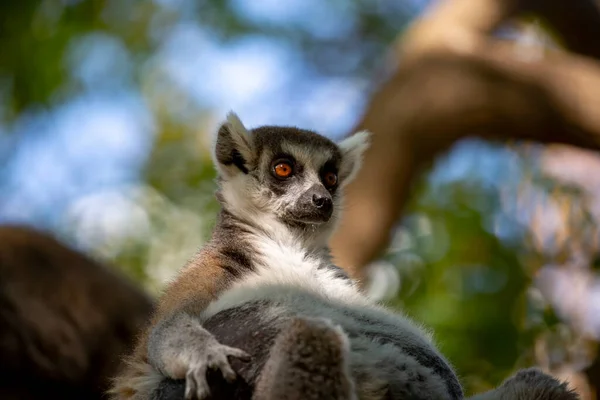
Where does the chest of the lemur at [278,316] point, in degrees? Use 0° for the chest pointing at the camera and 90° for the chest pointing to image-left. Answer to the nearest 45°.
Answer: approximately 315°
